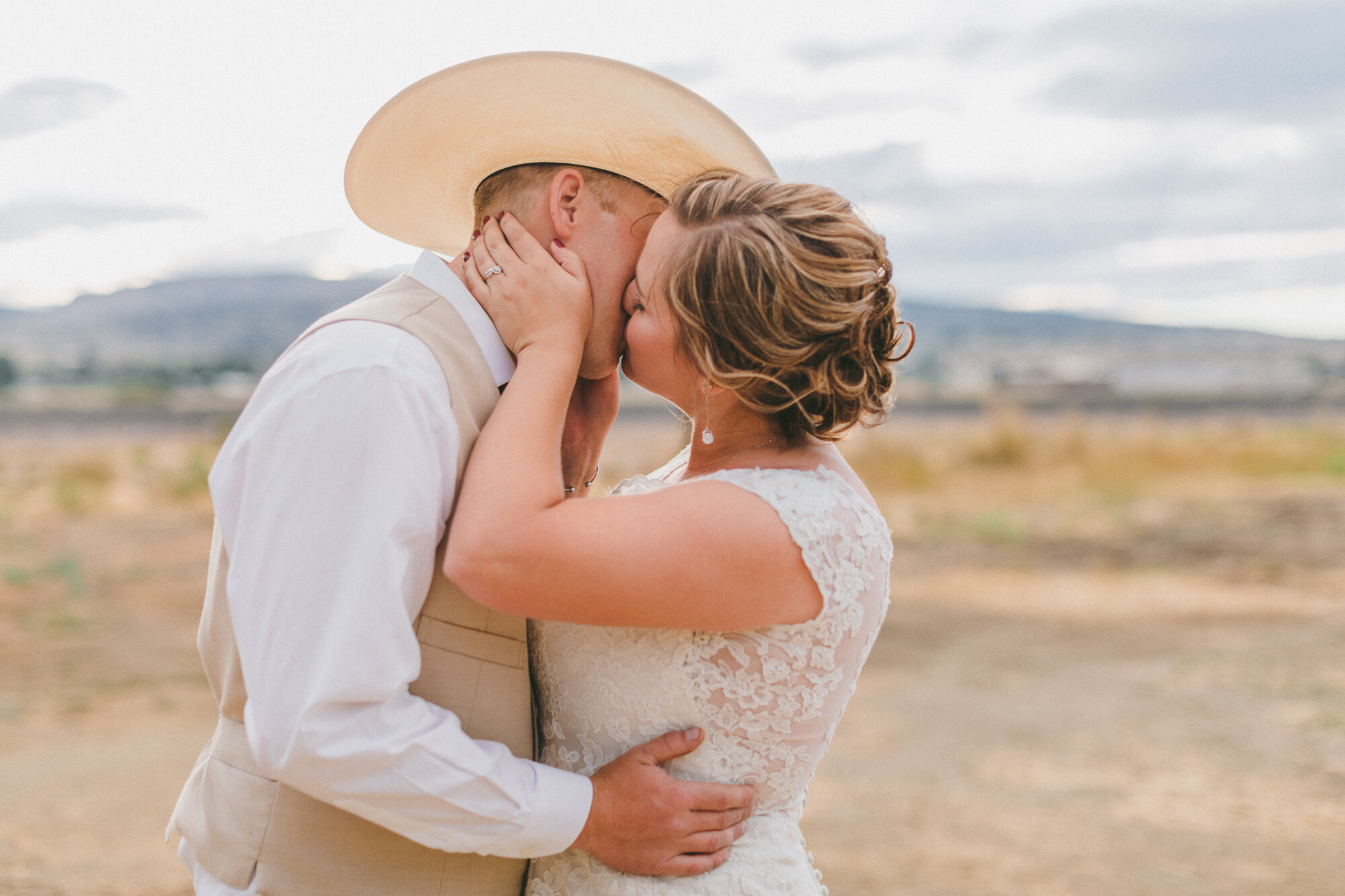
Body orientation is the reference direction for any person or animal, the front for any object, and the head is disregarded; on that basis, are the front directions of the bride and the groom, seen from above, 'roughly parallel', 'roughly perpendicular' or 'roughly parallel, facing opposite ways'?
roughly parallel, facing opposite ways

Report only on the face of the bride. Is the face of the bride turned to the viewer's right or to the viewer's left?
to the viewer's left

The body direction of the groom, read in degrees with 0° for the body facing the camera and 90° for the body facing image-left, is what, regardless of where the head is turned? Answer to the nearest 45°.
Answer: approximately 270°

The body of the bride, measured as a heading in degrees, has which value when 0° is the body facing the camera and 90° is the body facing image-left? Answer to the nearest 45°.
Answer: approximately 90°
